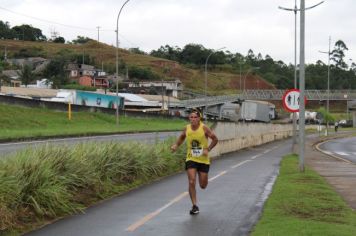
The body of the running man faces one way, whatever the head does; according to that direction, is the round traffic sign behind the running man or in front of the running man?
behind

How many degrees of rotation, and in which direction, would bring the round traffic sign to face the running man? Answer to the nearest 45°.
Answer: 0° — it already faces them

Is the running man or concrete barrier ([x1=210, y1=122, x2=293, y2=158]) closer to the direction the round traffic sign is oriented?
the running man

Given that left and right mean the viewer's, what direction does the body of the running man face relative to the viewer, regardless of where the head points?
facing the viewer

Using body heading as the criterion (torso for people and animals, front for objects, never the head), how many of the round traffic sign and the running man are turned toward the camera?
2

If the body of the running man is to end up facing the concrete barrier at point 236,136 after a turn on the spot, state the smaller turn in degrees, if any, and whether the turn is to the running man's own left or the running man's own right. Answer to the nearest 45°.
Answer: approximately 180°

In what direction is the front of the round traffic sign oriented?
toward the camera
